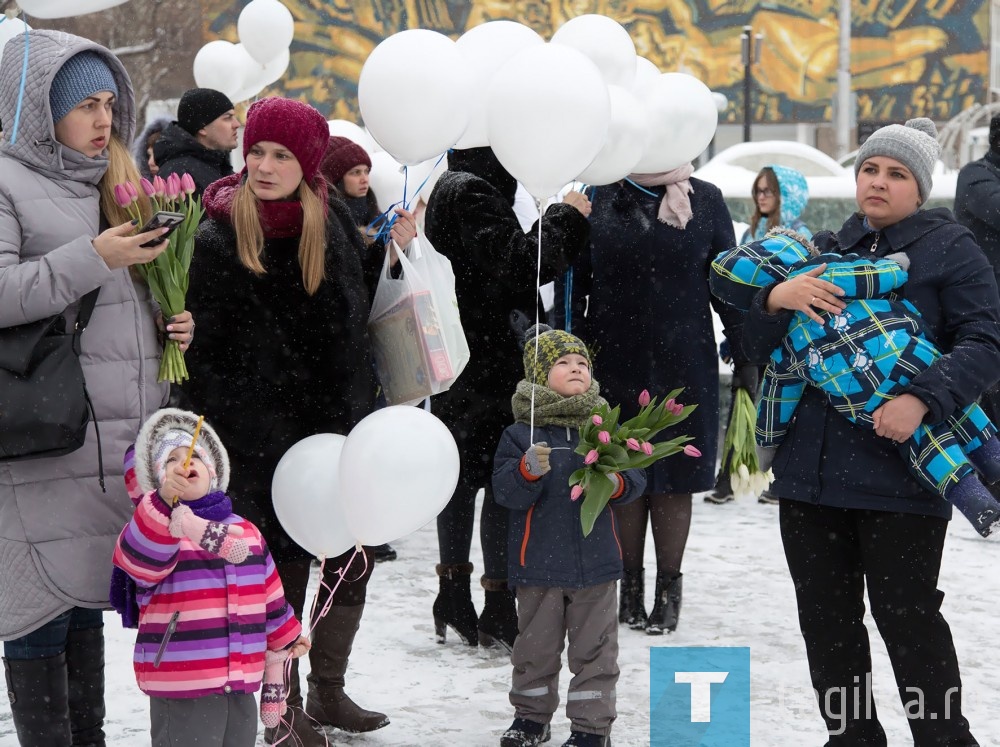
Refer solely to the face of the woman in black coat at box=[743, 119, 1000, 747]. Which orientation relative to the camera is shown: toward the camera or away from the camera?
toward the camera

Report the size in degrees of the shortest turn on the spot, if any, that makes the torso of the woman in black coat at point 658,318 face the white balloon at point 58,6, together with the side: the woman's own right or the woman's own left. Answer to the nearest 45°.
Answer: approximately 45° to the woman's own right

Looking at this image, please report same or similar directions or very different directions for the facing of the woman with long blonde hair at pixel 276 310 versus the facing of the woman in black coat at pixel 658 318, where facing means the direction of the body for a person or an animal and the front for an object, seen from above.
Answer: same or similar directions

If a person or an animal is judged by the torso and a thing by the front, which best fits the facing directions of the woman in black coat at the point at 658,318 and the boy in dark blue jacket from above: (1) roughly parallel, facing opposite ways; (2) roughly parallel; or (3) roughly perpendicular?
roughly parallel

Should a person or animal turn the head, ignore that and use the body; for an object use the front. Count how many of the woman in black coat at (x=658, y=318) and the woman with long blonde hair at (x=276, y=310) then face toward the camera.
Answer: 2

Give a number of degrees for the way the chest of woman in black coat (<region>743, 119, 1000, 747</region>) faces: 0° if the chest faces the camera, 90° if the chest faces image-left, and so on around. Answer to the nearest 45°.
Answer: approximately 45°

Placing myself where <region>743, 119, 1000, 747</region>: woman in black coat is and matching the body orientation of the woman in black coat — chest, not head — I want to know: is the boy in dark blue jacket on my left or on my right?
on my right

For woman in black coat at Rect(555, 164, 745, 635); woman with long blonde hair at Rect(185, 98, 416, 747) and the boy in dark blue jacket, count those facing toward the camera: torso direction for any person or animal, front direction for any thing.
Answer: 3

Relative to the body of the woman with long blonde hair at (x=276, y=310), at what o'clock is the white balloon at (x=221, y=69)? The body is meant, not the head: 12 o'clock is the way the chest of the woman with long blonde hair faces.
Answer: The white balloon is roughly at 6 o'clock from the woman with long blonde hair.

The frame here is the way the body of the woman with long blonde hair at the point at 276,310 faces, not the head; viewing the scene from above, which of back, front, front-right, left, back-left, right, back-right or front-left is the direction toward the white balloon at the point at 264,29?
back

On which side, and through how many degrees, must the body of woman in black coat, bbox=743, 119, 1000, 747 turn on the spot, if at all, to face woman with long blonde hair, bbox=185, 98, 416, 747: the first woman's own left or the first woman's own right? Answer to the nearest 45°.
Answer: approximately 45° to the first woman's own right

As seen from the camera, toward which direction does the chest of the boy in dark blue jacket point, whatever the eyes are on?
toward the camera

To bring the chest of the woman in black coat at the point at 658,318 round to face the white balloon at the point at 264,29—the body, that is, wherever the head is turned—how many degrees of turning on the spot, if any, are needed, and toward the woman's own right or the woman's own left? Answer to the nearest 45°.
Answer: approximately 135° to the woman's own right

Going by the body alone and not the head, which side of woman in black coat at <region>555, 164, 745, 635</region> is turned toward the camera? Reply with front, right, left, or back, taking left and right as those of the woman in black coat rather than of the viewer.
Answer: front

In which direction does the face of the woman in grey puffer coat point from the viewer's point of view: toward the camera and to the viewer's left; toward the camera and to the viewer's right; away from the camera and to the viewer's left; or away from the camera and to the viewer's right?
toward the camera and to the viewer's right
